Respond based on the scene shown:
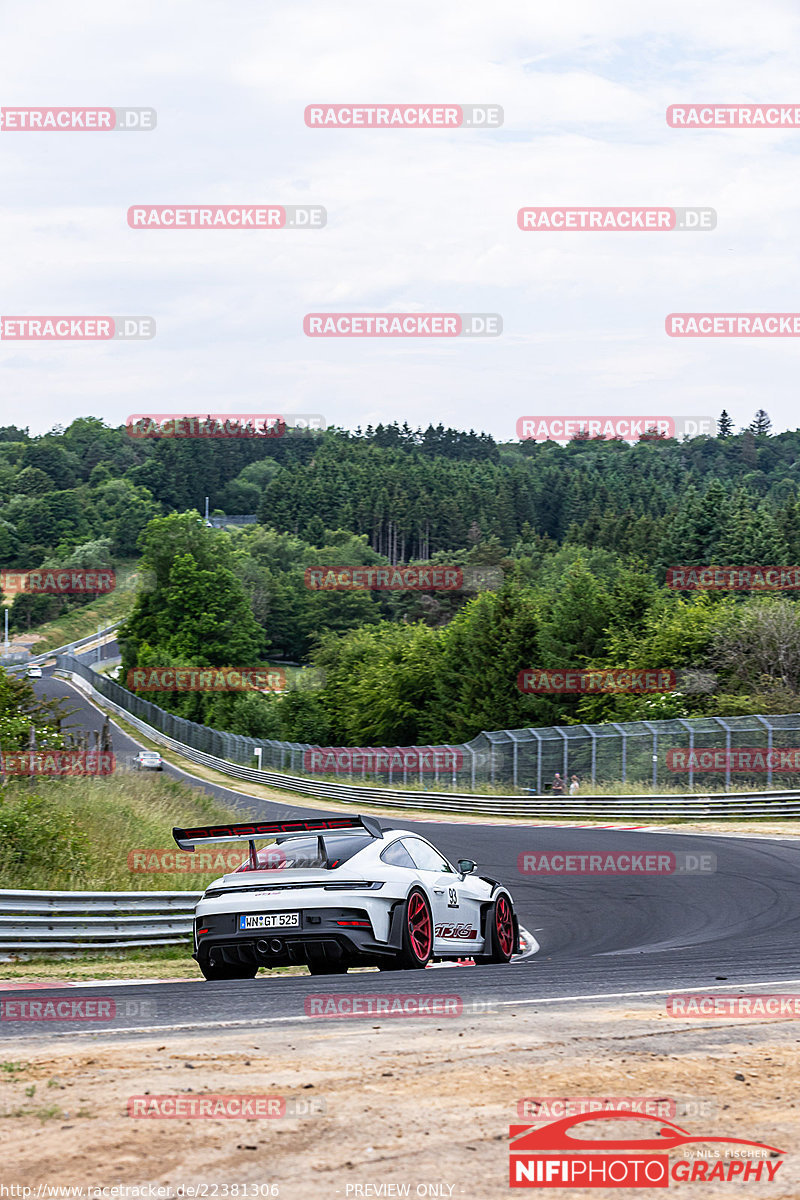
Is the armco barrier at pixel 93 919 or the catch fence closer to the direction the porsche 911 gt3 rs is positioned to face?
the catch fence

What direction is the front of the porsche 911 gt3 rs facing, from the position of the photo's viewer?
facing away from the viewer and to the right of the viewer

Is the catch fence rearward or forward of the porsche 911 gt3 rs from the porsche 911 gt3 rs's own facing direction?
forward

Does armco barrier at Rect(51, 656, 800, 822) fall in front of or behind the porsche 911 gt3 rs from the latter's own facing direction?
in front

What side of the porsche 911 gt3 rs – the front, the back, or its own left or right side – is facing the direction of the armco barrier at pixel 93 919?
left
